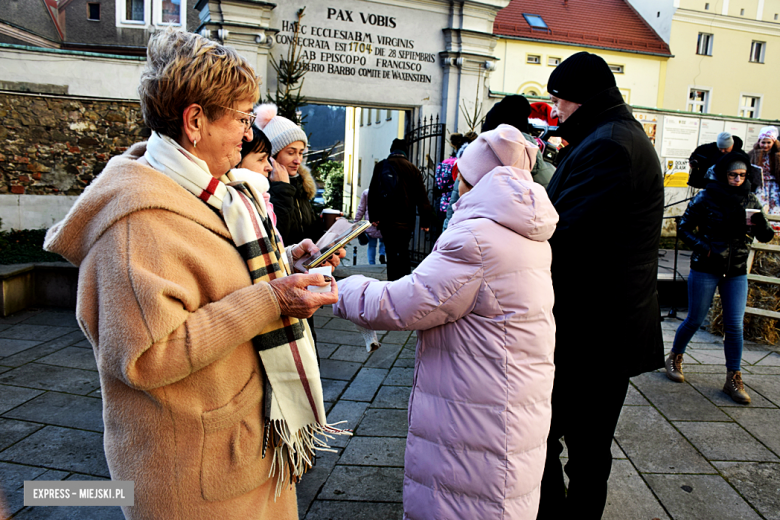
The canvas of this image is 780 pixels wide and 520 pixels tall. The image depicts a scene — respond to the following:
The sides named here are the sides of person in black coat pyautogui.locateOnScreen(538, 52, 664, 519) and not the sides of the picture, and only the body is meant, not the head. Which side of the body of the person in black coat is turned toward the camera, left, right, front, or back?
left

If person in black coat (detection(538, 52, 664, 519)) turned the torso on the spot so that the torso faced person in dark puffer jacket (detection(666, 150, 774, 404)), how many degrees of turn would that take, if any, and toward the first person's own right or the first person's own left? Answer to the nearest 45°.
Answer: approximately 90° to the first person's own right

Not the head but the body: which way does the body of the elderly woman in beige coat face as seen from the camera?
to the viewer's right

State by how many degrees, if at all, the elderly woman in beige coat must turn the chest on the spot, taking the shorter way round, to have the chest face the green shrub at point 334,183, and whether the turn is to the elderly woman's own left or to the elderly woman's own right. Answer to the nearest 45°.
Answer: approximately 90° to the elderly woman's own left

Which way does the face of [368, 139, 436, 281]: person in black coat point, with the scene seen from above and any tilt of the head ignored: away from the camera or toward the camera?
away from the camera

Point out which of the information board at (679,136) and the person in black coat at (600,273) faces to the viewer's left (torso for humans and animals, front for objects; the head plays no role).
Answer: the person in black coat

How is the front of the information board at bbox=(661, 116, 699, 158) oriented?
toward the camera

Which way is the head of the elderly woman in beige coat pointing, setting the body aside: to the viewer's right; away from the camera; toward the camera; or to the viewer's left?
to the viewer's right

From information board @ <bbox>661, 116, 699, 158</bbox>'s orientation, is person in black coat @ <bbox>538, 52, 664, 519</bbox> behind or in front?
in front

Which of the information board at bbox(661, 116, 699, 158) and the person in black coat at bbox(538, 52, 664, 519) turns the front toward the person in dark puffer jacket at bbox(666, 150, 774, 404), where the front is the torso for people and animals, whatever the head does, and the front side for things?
the information board

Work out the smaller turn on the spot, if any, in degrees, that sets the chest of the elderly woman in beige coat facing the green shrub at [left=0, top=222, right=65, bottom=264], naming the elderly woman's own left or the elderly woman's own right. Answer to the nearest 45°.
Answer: approximately 90° to the elderly woman's own left

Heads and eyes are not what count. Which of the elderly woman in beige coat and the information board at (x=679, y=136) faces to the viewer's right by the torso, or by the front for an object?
the elderly woman in beige coat

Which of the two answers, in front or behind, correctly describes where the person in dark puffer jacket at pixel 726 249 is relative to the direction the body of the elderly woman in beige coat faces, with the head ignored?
in front

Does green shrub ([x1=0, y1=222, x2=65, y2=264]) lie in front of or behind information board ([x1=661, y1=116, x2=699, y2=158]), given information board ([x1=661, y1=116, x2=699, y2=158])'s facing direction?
in front
